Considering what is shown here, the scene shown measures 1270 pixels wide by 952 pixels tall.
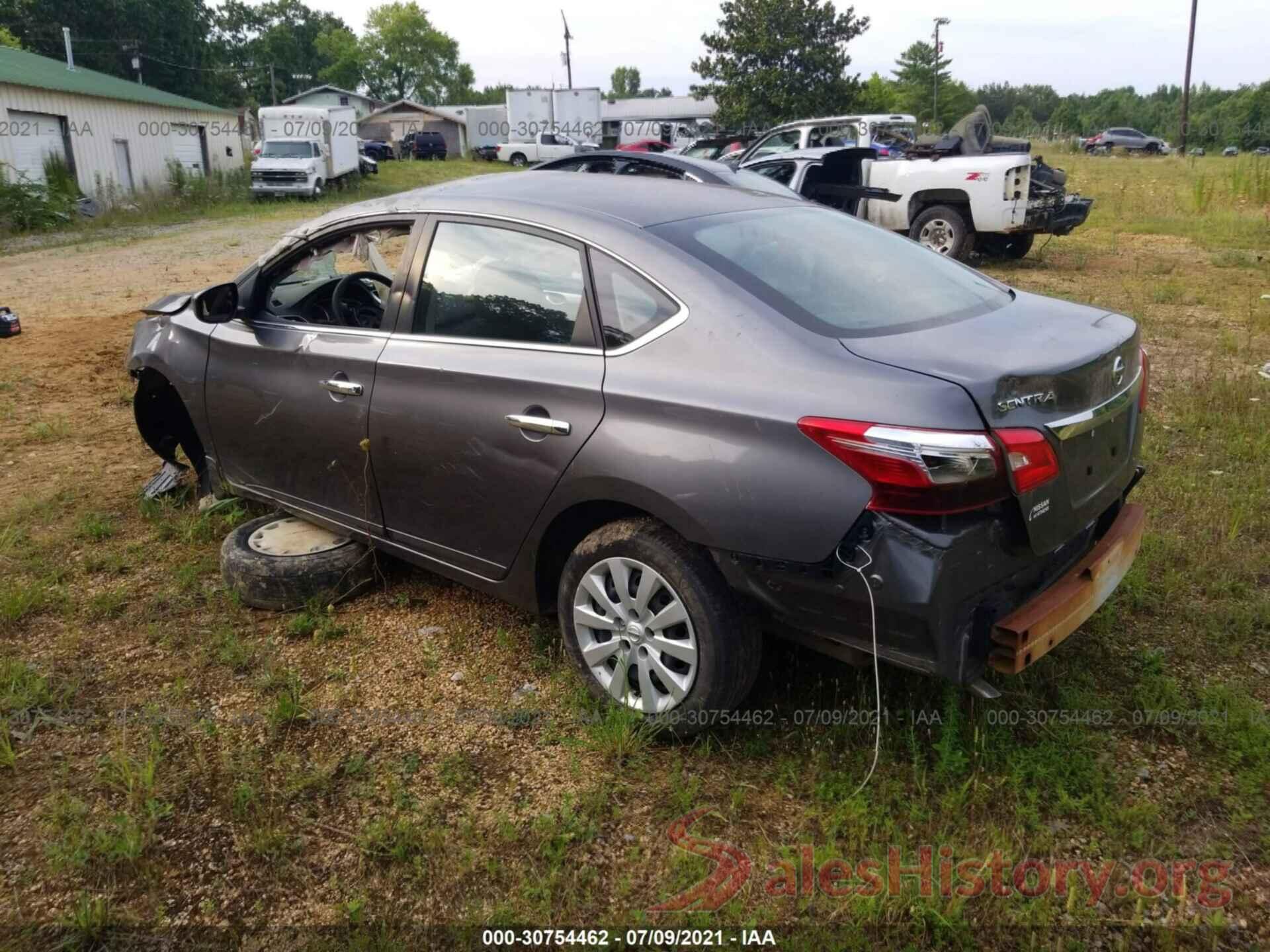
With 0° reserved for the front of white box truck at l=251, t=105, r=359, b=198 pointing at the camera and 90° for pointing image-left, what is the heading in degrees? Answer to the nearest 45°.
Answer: approximately 45°

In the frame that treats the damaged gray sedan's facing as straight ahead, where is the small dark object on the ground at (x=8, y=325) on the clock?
The small dark object on the ground is roughly at 12 o'clock from the damaged gray sedan.

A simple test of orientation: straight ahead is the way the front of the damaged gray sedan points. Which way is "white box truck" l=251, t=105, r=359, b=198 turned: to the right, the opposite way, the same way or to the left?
to the left

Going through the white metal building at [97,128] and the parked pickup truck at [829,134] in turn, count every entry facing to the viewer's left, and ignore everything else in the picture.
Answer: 1

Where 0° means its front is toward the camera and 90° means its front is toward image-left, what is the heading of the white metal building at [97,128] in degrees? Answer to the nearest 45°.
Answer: approximately 315°

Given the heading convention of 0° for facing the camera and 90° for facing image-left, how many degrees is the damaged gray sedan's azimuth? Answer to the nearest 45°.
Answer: approximately 135°

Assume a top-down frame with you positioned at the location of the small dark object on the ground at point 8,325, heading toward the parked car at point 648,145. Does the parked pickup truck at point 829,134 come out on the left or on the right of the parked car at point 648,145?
right

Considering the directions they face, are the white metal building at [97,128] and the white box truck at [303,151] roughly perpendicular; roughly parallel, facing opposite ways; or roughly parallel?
roughly perpendicular
